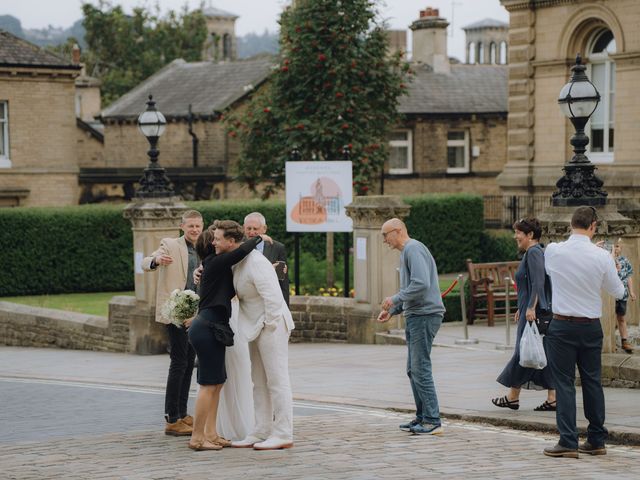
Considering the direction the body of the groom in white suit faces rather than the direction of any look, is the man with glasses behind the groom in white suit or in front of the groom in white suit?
behind

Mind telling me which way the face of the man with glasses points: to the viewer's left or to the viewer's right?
to the viewer's left

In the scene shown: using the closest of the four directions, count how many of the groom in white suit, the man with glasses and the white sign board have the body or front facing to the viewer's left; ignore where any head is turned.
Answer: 2

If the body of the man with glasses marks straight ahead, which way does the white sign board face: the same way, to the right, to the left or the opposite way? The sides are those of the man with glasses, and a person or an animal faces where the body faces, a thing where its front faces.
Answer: to the left

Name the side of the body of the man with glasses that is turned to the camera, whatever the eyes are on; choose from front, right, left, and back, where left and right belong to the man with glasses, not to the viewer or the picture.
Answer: left

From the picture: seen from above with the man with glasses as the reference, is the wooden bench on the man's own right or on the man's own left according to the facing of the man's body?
on the man's own right

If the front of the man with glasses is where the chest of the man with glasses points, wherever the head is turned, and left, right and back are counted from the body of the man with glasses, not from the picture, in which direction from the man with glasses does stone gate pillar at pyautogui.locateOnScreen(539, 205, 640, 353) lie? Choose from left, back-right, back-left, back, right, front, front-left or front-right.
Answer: back-right

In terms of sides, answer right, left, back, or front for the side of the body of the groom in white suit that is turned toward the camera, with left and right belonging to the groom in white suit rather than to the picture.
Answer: left

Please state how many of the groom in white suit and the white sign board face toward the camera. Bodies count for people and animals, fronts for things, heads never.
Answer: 1

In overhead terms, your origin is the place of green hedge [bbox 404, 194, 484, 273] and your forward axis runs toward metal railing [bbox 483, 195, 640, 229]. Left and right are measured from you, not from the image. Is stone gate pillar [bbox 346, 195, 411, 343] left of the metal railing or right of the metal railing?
right

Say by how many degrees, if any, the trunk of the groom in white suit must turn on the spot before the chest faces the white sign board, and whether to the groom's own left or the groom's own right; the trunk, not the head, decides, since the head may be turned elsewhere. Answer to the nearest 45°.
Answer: approximately 90° to the groom's own right
